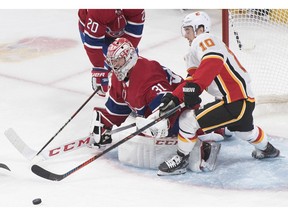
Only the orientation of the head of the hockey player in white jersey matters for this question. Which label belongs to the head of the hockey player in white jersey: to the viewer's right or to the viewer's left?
to the viewer's left

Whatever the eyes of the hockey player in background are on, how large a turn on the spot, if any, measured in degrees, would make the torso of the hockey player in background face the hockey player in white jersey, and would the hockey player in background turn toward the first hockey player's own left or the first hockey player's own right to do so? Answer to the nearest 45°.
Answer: approximately 45° to the first hockey player's own left

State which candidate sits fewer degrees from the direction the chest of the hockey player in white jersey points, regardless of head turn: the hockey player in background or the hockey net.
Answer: the hockey player in background

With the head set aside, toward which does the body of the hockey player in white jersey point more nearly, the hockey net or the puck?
the puck

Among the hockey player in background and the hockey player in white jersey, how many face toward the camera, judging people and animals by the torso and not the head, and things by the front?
1

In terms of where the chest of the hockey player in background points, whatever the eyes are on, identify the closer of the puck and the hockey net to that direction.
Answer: the puck

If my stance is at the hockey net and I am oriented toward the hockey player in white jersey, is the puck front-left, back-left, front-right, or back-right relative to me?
front-right

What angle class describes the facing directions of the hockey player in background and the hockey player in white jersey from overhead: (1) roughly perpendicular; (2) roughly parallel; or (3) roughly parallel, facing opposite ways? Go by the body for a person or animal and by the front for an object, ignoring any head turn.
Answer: roughly perpendicular

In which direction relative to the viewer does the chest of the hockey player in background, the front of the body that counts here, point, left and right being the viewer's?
facing the viewer

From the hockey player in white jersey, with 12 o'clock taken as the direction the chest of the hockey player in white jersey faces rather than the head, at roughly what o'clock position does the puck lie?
The puck is roughly at 11 o'clock from the hockey player in white jersey.

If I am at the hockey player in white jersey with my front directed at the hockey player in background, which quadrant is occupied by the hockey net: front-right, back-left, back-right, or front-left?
front-right

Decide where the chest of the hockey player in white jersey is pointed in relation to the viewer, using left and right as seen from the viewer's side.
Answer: facing to the left of the viewer

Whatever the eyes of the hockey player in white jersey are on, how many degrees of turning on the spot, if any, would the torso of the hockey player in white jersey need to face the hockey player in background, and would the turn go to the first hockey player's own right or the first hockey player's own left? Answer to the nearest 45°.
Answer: approximately 45° to the first hockey player's own right
